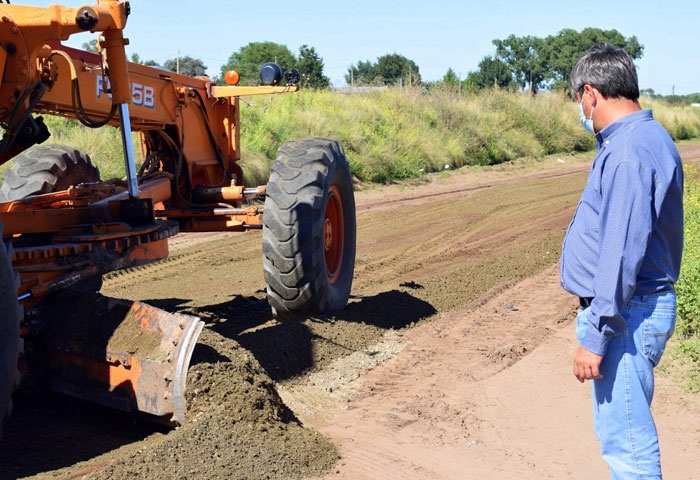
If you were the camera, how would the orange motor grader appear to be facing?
facing away from the viewer and to the right of the viewer

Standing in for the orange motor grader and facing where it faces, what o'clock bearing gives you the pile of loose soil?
The pile of loose soil is roughly at 4 o'clock from the orange motor grader.

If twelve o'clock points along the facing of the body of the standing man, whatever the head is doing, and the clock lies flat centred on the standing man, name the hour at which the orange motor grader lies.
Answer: The orange motor grader is roughly at 1 o'clock from the standing man.

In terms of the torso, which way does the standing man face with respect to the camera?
to the viewer's left

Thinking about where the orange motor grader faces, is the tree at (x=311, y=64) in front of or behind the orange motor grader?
in front

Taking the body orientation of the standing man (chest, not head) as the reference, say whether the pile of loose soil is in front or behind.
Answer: in front

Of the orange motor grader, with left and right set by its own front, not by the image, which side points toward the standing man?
right

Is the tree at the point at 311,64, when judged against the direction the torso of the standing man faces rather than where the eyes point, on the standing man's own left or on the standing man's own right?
on the standing man's own right

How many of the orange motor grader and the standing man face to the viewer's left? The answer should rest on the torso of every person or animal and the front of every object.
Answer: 1

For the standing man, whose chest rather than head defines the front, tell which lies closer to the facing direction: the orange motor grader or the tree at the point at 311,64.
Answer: the orange motor grader
